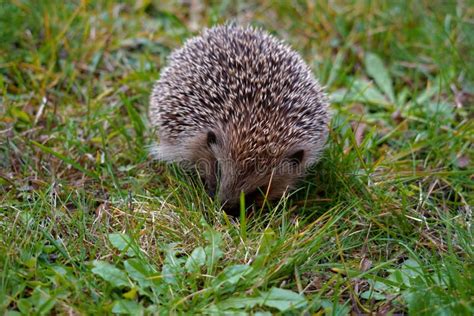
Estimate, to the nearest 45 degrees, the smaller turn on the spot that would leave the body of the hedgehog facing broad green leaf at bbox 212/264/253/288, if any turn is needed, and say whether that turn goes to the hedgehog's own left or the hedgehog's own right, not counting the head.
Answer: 0° — it already faces it

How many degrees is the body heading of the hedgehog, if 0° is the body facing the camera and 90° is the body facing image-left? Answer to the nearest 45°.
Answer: approximately 0°

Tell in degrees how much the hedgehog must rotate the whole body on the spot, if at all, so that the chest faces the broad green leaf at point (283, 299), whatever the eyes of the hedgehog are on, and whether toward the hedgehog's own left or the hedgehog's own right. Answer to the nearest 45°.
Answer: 0° — it already faces it

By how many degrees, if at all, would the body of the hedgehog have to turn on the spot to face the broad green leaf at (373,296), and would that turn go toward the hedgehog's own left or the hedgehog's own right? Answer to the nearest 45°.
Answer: approximately 45° to the hedgehog's own left

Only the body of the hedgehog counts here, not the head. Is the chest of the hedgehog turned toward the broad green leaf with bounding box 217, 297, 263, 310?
yes

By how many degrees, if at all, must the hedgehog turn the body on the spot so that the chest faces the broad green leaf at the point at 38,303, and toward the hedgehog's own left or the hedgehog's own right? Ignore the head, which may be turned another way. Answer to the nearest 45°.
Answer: approximately 45° to the hedgehog's own right

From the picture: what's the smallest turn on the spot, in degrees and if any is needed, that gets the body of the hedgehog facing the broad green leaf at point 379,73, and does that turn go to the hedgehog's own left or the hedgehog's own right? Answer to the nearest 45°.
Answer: approximately 135° to the hedgehog's own left

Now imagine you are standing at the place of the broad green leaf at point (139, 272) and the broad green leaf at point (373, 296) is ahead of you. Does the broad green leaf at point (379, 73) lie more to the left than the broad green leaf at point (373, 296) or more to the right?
left

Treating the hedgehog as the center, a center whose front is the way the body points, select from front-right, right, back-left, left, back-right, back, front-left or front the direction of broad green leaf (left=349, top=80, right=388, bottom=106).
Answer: back-left
